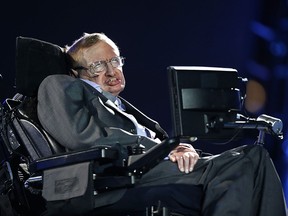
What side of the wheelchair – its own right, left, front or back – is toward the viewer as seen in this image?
right
